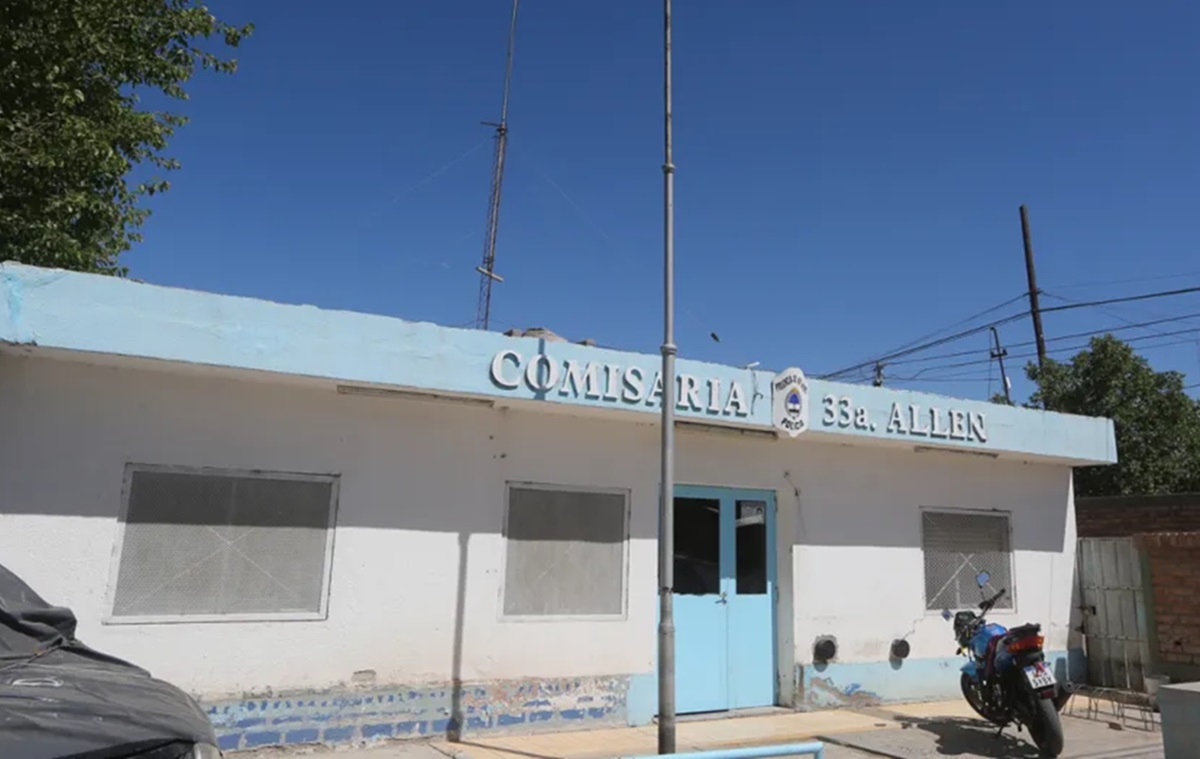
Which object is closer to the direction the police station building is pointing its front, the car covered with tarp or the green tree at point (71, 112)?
the car covered with tarp

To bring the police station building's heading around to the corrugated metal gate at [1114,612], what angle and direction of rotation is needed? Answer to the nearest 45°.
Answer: approximately 90° to its left

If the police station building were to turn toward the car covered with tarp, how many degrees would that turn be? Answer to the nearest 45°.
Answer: approximately 45° to its right

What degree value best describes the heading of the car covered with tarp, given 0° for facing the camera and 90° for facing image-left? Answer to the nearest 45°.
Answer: approximately 270°

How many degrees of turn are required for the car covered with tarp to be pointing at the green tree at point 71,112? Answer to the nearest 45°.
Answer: approximately 90° to its left

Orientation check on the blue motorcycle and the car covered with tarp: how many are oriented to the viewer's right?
1

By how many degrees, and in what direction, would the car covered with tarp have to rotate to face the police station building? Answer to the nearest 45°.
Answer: approximately 45° to its left

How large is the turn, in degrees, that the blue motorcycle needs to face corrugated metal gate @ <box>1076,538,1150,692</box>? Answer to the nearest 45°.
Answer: approximately 45° to its right

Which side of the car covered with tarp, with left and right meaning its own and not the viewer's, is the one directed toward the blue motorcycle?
front

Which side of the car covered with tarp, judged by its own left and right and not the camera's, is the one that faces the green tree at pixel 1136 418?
front

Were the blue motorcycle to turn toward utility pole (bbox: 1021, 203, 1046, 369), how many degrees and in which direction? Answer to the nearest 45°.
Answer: approximately 45° to its right

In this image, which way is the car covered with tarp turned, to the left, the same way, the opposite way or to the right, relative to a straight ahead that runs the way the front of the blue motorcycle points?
to the right

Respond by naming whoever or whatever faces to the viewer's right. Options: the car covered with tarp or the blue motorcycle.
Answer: the car covered with tarp

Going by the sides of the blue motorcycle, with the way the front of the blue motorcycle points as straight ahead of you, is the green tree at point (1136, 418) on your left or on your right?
on your right

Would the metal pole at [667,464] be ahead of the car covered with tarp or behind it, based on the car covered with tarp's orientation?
ahead

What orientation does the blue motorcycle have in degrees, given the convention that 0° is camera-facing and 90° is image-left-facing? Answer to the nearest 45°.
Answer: approximately 135°
